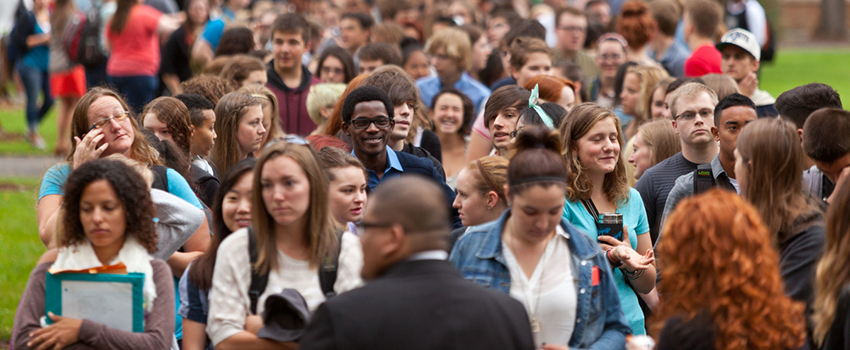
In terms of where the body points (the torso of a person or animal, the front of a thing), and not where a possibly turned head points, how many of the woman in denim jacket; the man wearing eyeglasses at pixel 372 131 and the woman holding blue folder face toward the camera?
3

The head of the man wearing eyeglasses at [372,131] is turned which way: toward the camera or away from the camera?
toward the camera

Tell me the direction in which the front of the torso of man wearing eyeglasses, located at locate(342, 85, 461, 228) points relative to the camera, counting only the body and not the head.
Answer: toward the camera

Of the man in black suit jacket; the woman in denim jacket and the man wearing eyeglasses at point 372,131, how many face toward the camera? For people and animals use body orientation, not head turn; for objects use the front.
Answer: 2

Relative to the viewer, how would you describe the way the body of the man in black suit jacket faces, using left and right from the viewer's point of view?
facing away from the viewer and to the left of the viewer

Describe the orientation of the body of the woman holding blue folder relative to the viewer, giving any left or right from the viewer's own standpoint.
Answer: facing the viewer

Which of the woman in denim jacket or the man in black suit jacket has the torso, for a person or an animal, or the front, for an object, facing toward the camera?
the woman in denim jacket

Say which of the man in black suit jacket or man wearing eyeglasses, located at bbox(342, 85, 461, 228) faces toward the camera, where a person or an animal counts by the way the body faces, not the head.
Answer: the man wearing eyeglasses

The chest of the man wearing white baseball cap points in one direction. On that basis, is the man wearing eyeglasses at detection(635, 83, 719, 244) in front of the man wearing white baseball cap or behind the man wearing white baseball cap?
in front

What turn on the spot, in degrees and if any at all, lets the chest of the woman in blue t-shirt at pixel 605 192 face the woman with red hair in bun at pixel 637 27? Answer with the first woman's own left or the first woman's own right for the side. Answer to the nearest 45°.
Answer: approximately 135° to the first woman's own left

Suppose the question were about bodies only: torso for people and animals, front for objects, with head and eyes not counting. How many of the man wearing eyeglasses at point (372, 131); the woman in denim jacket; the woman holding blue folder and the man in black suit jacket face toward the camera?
3

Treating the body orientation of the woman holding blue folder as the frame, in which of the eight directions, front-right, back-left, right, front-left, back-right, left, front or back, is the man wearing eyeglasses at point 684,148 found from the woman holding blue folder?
left

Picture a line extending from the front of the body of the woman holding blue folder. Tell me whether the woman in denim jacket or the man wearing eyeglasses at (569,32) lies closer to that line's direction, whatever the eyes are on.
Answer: the woman in denim jacket

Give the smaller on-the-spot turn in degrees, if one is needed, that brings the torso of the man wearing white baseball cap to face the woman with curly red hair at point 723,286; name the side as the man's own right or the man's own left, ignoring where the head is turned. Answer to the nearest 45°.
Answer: approximately 45° to the man's own left

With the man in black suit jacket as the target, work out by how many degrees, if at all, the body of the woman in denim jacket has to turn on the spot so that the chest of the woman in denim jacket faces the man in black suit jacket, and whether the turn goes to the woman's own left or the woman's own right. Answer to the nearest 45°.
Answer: approximately 45° to the woman's own right
